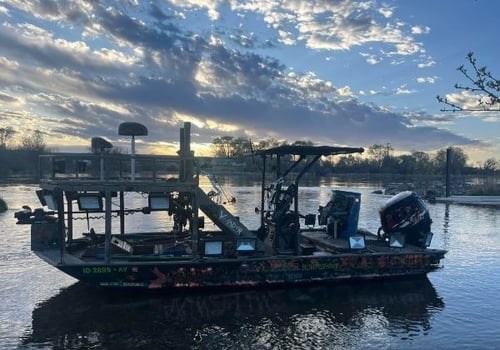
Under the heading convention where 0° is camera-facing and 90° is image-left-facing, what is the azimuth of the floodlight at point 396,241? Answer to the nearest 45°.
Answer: approximately 0°

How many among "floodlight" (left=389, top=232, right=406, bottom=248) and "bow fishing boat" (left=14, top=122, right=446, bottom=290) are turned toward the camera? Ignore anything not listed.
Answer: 1

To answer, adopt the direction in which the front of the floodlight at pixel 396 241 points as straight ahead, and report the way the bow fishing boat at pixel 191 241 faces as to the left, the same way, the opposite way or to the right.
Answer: to the right

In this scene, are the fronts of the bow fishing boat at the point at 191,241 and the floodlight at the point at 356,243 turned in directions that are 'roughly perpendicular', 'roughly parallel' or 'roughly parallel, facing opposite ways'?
roughly perpendicular

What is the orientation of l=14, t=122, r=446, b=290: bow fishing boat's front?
to the viewer's left

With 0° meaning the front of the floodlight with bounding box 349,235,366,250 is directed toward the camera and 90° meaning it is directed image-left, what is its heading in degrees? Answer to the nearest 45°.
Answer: approximately 0°
